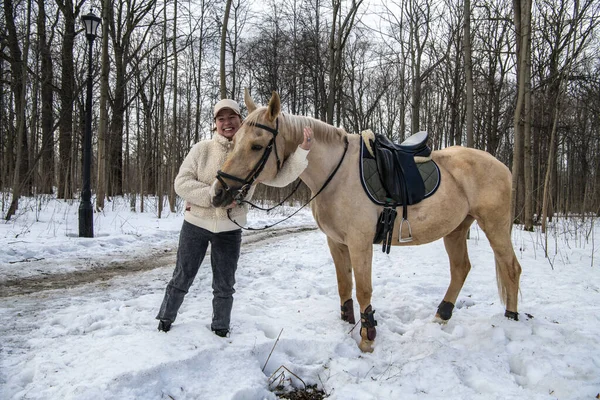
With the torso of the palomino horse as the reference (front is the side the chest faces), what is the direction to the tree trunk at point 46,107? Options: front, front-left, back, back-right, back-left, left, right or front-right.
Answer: right

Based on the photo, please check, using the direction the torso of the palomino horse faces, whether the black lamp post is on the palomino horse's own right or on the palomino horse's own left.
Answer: on the palomino horse's own right

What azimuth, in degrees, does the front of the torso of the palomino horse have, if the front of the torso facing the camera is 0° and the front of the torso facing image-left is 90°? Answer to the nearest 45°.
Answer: approximately 45°

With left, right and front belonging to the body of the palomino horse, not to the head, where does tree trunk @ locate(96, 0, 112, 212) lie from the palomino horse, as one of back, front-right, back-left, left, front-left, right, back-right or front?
right
